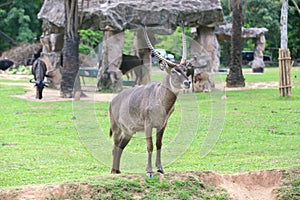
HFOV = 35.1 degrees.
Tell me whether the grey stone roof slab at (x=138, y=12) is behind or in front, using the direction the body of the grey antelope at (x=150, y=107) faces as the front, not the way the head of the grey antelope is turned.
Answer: behind

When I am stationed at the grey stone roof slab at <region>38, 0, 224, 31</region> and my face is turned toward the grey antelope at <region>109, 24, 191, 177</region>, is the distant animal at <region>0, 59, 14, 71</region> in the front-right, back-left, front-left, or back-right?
back-right

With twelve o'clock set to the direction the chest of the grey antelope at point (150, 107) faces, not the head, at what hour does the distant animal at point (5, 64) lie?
The distant animal is roughly at 7 o'clock from the grey antelope.

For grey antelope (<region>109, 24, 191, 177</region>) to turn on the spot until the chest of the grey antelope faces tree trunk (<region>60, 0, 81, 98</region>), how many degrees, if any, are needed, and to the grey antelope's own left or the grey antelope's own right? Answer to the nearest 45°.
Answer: approximately 135° to the grey antelope's own left

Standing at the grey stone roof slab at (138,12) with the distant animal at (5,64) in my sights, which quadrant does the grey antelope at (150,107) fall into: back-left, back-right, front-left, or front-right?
back-left

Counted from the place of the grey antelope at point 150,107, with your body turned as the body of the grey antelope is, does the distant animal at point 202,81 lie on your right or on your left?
on your left

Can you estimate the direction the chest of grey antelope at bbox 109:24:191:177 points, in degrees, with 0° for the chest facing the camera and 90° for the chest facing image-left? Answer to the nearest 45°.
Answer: approximately 315°
